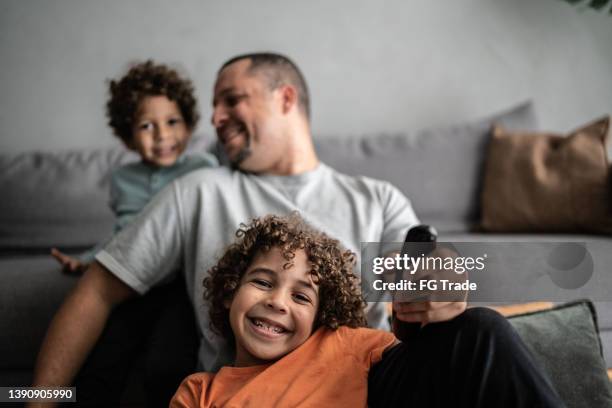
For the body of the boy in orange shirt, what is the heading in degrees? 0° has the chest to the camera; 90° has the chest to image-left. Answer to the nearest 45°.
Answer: approximately 0°

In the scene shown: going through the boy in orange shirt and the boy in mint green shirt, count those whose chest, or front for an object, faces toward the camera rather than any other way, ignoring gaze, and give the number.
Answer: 2

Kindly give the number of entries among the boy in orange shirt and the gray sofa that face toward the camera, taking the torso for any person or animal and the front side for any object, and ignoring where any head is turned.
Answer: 2

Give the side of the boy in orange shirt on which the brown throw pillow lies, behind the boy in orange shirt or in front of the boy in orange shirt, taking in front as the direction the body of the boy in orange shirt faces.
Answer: behind
